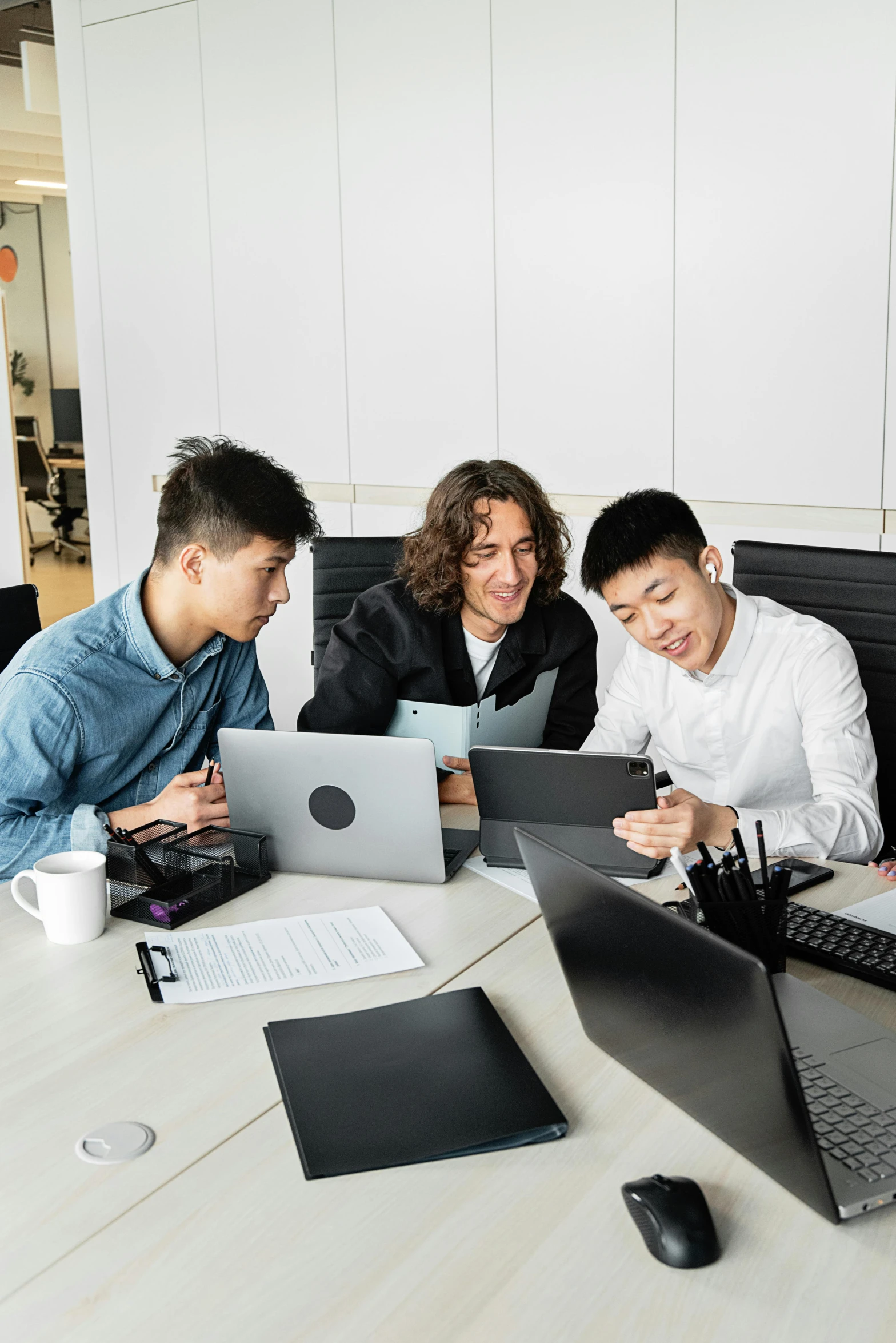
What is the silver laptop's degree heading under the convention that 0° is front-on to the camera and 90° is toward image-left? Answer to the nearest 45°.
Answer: approximately 180°

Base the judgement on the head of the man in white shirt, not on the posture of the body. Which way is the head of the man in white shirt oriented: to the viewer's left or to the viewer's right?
to the viewer's left

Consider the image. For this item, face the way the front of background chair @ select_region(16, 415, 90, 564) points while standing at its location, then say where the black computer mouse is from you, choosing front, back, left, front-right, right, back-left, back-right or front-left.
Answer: back-right

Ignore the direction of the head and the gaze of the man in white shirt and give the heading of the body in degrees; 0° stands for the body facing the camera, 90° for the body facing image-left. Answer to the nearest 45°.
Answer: approximately 45°

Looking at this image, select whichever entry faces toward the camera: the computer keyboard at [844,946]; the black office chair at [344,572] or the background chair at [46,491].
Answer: the black office chair

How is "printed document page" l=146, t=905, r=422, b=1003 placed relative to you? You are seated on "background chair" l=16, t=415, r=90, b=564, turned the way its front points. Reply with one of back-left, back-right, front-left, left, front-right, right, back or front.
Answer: back-right

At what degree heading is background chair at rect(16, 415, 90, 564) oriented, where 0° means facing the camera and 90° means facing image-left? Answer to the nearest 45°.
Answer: approximately 225°

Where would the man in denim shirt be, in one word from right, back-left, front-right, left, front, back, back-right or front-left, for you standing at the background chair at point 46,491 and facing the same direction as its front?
back-right

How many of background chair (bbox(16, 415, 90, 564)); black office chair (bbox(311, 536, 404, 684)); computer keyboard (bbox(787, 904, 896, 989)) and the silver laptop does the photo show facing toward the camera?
1

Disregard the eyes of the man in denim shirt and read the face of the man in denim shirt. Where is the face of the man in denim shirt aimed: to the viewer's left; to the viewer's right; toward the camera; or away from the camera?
to the viewer's right

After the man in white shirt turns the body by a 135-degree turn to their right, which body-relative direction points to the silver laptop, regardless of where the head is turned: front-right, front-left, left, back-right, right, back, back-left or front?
back-left

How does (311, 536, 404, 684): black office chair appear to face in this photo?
toward the camera

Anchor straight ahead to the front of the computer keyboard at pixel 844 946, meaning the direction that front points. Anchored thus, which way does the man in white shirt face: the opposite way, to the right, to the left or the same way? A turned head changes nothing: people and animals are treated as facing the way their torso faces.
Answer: the opposite way

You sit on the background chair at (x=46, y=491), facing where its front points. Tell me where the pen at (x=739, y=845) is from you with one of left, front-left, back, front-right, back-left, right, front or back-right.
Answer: back-right

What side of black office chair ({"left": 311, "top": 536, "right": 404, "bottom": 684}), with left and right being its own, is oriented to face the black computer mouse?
front

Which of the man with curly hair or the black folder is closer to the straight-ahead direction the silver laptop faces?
the man with curly hair

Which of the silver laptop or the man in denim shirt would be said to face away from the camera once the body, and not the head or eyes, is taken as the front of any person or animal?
the silver laptop
